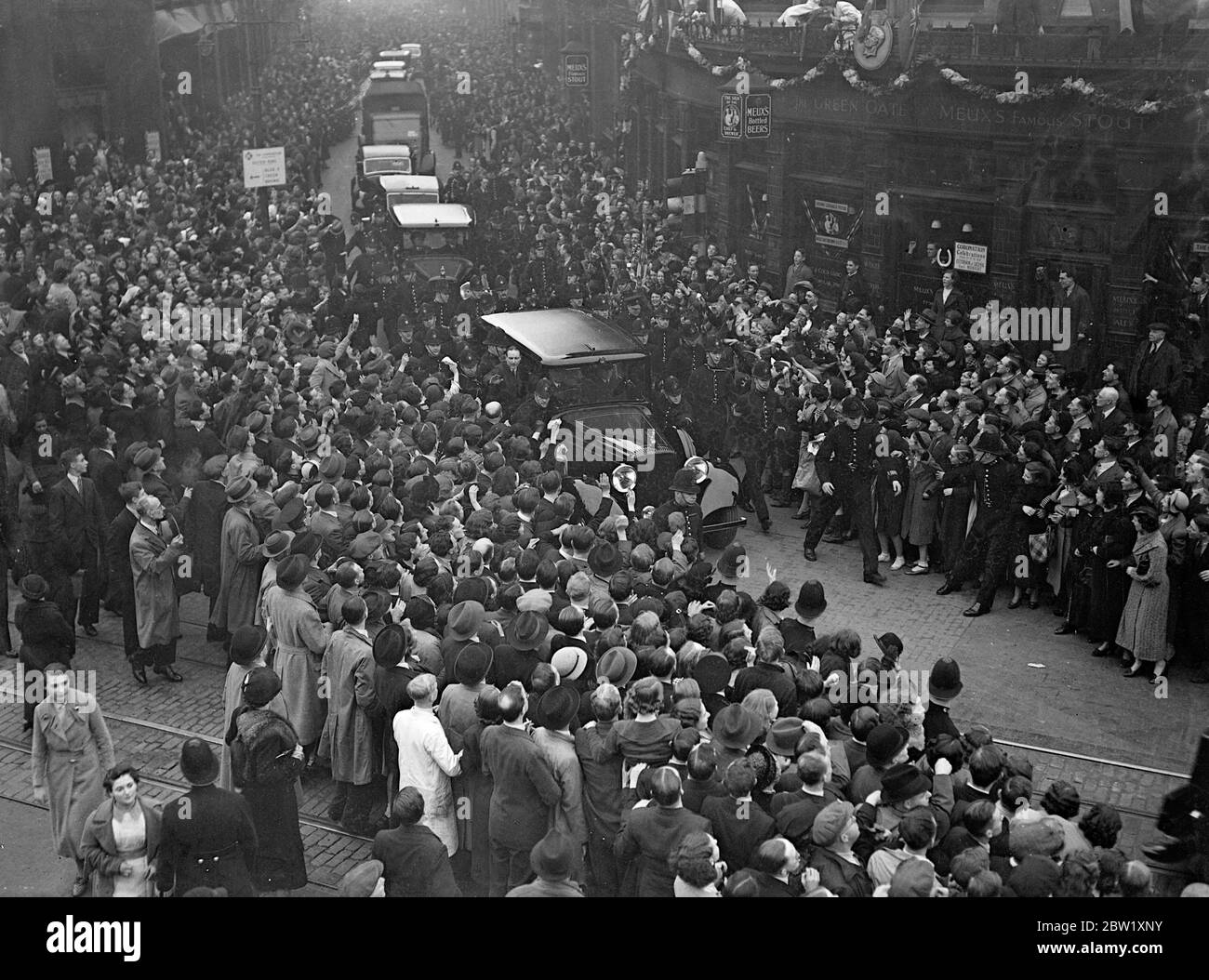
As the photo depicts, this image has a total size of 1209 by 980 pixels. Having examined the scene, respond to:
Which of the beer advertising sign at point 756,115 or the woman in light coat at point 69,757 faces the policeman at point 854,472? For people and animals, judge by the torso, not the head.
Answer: the beer advertising sign

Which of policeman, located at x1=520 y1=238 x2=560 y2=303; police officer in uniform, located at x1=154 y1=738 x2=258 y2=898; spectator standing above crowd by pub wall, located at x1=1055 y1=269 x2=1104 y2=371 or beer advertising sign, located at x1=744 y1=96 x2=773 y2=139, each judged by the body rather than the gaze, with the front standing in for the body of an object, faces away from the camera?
the police officer in uniform

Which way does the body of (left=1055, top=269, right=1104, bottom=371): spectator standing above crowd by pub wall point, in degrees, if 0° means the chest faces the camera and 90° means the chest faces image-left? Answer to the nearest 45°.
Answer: approximately 45°

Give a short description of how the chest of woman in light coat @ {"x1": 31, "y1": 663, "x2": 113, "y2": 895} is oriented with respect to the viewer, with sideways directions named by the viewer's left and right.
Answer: facing the viewer

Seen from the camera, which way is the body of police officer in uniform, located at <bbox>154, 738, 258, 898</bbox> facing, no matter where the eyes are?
away from the camera

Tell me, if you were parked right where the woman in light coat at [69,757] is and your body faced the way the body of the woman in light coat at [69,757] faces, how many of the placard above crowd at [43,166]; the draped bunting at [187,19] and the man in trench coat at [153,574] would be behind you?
3

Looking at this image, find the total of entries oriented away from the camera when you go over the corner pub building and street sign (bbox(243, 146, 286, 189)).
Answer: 0

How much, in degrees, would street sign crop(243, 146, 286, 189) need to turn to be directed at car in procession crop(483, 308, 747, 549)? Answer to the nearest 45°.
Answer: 0° — it already faces it

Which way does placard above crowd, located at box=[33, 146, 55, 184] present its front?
toward the camera

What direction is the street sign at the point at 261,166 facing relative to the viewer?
toward the camera

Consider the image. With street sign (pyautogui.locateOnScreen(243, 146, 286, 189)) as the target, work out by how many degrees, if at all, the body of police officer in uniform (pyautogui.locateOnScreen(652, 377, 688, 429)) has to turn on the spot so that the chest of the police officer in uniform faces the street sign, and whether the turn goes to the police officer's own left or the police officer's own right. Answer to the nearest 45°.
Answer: approximately 135° to the police officer's own right

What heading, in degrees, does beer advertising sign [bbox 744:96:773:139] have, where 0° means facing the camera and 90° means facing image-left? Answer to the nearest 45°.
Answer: approximately 0°

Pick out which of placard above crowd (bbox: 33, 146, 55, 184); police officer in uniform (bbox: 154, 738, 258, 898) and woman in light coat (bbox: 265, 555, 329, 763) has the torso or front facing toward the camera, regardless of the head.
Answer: the placard above crowd

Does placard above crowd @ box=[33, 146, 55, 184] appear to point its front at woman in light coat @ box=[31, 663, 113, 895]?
yes
